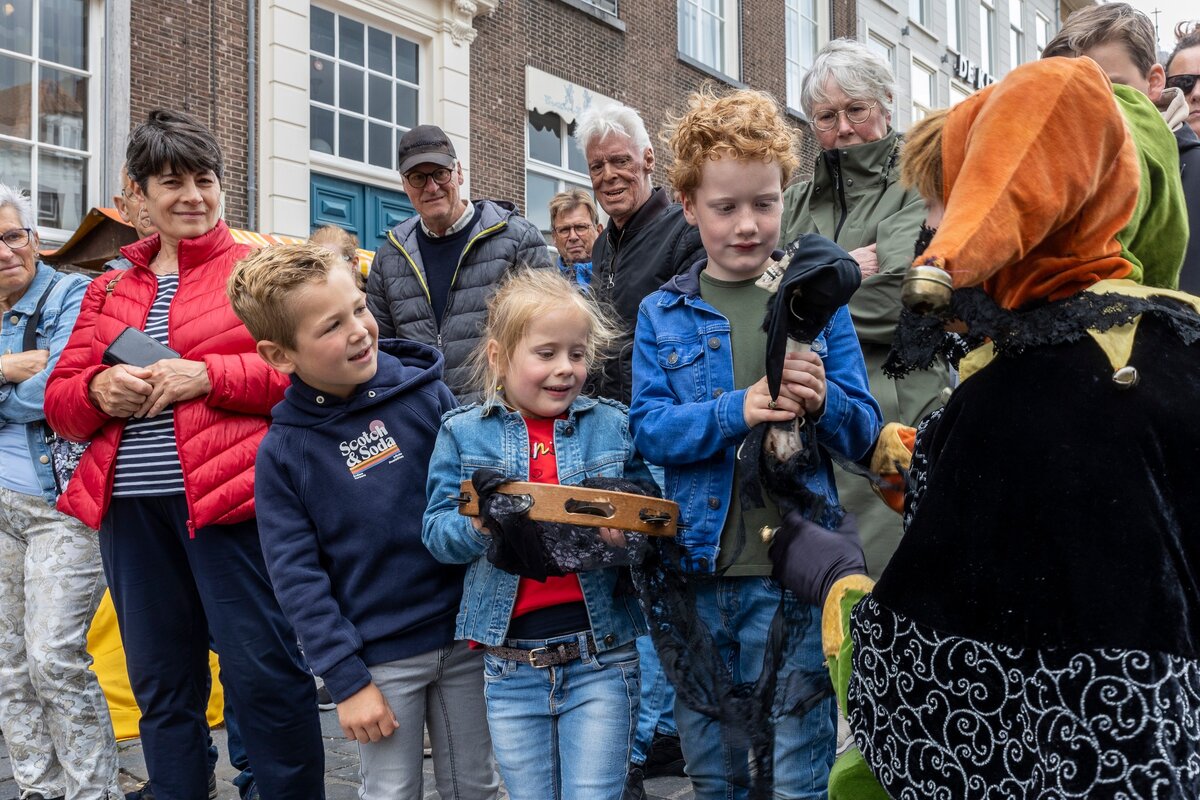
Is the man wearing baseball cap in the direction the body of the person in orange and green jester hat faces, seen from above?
yes

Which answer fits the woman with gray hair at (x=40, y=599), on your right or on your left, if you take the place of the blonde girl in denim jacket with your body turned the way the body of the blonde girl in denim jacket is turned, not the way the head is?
on your right

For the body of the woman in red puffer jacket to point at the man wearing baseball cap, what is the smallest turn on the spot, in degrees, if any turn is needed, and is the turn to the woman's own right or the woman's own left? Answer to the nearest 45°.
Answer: approximately 135° to the woman's own left

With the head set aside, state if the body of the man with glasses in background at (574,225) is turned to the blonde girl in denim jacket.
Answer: yes

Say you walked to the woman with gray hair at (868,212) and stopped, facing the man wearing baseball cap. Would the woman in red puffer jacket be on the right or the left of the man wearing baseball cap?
left

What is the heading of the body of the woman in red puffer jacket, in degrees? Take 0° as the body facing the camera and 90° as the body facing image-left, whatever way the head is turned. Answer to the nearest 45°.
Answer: approximately 0°

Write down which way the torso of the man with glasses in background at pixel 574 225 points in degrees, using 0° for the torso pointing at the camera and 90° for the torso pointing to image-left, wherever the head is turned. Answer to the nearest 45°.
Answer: approximately 0°

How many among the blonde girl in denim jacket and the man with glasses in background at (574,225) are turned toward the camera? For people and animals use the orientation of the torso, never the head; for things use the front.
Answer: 2

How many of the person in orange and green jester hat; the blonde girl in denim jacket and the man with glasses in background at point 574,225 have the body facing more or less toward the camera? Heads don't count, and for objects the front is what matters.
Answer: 2

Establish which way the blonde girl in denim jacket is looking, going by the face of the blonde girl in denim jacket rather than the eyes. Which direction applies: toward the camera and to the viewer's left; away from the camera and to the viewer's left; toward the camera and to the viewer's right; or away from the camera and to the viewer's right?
toward the camera and to the viewer's right

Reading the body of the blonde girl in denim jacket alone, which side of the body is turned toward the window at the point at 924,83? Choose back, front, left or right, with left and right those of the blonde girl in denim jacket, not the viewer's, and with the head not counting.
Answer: back

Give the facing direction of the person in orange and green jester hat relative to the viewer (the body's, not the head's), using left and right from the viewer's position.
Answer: facing away from the viewer and to the left of the viewer

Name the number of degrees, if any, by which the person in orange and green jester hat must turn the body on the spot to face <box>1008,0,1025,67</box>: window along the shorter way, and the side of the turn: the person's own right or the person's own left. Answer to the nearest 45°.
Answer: approximately 45° to the person's own right

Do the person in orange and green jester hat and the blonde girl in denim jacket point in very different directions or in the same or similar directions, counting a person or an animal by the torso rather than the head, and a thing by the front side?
very different directions
